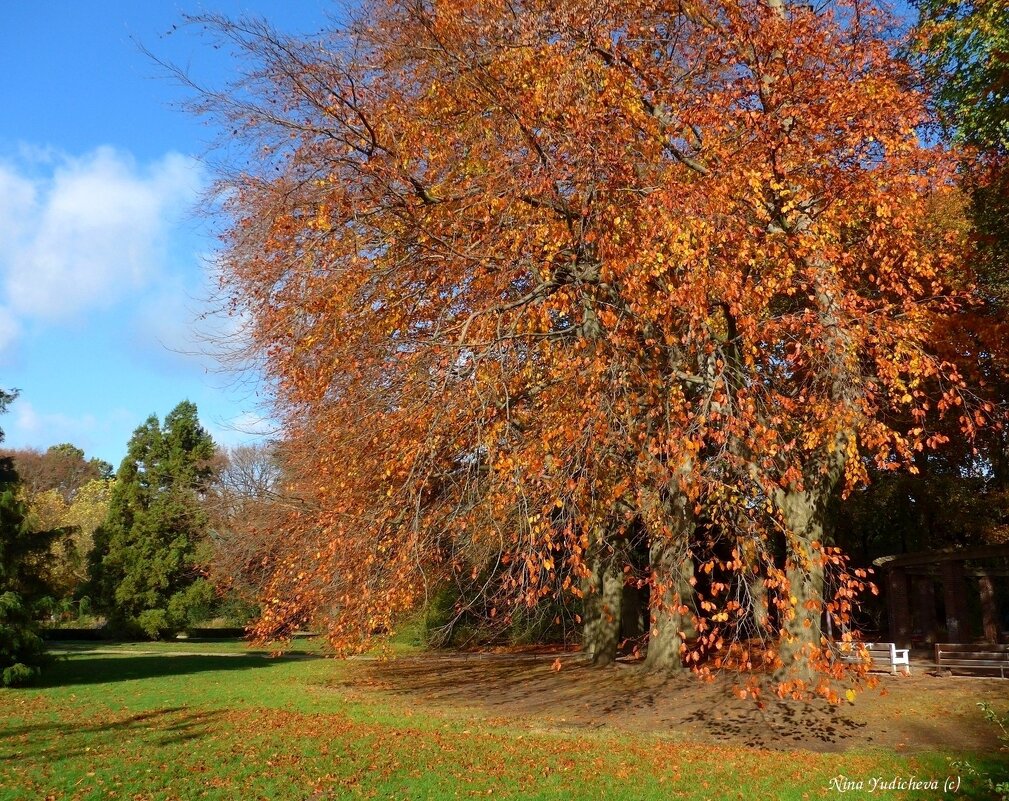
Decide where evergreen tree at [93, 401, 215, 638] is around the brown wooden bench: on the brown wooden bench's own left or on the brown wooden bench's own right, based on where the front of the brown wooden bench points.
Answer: on the brown wooden bench's own right

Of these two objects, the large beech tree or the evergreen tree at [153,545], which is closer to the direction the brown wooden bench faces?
the large beech tree

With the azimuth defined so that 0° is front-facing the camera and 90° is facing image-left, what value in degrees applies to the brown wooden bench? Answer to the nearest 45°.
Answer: approximately 0°

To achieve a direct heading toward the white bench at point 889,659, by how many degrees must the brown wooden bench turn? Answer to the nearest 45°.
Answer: approximately 90° to its right

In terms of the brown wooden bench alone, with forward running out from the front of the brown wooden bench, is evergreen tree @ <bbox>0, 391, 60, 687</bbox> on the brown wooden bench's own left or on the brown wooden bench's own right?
on the brown wooden bench's own right
